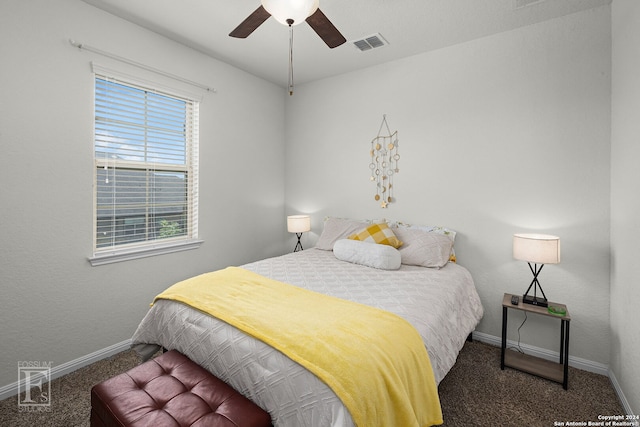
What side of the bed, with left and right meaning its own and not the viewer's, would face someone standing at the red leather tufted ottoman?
front

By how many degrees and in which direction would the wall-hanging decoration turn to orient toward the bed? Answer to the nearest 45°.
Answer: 0° — it already faces it

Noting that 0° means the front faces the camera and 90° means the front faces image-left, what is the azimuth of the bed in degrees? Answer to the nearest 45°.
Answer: approximately 45°

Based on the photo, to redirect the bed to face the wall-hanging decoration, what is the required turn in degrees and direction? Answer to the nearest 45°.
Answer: approximately 180°

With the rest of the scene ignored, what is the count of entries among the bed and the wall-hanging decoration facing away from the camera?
0

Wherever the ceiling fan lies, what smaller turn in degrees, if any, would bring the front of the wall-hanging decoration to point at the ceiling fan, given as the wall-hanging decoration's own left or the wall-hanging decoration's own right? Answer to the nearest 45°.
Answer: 0° — it already faces it

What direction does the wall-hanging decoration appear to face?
toward the camera

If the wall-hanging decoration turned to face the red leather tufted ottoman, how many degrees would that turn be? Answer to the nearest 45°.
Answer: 0° — it already faces it

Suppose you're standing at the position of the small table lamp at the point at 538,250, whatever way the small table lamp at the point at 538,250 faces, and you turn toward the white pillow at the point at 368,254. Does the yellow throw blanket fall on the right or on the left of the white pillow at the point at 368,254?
left

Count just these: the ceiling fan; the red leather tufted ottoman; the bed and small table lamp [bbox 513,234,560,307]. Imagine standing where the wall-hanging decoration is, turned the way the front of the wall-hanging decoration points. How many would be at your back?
0
